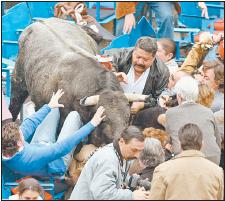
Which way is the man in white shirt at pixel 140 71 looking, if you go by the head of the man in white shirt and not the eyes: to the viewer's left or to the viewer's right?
to the viewer's left

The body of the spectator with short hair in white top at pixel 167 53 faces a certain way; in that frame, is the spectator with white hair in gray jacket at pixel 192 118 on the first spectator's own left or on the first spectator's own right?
on the first spectator's own left

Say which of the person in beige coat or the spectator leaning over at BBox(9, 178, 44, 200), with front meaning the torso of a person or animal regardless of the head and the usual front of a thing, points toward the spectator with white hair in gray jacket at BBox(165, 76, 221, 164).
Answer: the person in beige coat

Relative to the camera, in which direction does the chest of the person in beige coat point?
away from the camera

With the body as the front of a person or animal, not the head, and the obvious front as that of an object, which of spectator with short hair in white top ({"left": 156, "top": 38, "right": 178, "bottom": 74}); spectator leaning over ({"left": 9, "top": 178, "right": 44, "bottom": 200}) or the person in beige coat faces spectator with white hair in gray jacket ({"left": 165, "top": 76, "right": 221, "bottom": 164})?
the person in beige coat

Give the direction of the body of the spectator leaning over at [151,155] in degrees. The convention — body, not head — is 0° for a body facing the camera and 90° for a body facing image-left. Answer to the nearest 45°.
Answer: approximately 135°

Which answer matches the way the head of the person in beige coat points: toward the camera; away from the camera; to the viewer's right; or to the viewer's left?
away from the camera

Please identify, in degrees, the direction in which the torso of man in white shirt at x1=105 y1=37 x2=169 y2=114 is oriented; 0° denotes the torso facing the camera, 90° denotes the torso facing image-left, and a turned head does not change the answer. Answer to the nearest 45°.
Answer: approximately 45°
